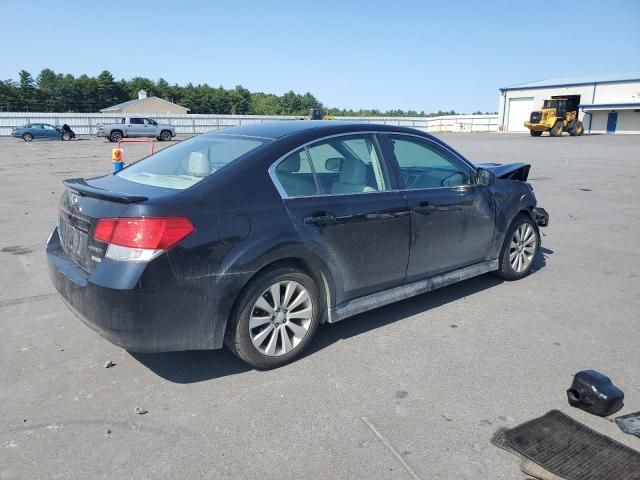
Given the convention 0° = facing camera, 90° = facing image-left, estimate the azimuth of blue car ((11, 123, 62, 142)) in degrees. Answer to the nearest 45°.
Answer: approximately 270°

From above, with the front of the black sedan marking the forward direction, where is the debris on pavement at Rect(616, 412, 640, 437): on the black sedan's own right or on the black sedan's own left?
on the black sedan's own right

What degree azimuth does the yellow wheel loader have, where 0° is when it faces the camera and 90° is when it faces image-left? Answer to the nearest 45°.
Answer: approximately 45°

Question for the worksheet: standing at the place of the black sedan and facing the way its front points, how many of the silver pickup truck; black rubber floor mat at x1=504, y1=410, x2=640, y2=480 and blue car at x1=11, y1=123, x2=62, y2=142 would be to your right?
1

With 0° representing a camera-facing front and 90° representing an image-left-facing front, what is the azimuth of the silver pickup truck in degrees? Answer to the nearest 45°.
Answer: approximately 270°

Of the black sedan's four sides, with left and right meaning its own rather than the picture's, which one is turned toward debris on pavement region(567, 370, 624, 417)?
right

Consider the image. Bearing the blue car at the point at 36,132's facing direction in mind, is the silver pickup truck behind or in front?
in front

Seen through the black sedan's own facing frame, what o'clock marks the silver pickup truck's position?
The silver pickup truck is roughly at 10 o'clock from the black sedan.

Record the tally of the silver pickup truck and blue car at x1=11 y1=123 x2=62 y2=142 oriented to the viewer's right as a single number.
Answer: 2

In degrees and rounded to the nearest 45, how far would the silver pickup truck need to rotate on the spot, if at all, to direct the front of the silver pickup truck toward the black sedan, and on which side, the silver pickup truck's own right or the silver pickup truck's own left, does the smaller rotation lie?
approximately 90° to the silver pickup truck's own right

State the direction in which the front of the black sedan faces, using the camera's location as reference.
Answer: facing away from the viewer and to the right of the viewer
